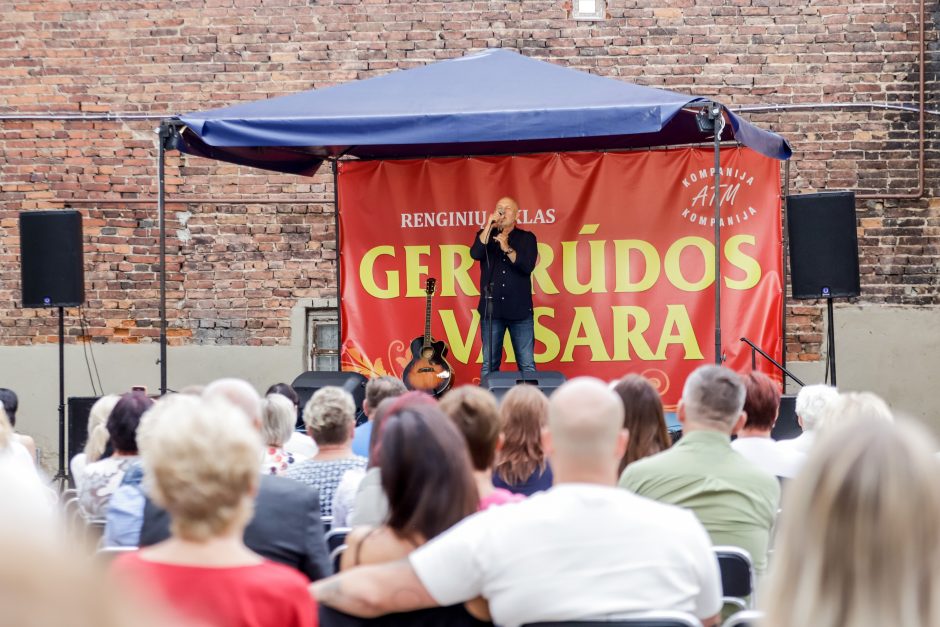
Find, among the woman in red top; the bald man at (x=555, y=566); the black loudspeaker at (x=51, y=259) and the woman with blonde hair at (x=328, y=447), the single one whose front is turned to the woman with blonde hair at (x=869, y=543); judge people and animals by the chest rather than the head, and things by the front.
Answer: the black loudspeaker

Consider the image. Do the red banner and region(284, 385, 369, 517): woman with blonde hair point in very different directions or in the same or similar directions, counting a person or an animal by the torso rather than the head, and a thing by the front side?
very different directions

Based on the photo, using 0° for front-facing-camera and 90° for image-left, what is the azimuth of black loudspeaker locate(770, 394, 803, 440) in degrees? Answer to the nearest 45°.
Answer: approximately 0°

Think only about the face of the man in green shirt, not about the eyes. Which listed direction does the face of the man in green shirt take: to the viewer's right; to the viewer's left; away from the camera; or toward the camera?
away from the camera

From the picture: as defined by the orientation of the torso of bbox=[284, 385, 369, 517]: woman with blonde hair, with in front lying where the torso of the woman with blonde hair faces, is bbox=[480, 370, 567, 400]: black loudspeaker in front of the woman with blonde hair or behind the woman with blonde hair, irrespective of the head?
in front

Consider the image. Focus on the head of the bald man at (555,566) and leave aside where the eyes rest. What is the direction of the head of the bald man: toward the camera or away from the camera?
away from the camera

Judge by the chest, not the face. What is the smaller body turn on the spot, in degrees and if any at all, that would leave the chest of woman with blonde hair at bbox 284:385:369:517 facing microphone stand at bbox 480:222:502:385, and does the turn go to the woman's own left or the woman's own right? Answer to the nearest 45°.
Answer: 0° — they already face it

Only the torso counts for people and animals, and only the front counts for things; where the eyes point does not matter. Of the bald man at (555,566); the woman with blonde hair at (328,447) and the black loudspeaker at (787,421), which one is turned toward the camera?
the black loudspeaker

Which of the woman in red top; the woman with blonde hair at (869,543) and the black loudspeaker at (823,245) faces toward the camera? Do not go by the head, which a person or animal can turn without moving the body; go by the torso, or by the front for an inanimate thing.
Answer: the black loudspeaker

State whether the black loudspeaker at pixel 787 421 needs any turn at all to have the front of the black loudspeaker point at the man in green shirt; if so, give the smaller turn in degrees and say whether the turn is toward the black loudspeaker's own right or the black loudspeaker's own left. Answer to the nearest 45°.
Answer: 0° — it already faces them

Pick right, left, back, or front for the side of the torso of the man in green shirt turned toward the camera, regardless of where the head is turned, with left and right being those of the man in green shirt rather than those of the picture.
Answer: back

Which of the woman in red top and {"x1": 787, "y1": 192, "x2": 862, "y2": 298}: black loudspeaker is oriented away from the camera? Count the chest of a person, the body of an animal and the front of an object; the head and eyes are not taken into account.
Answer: the woman in red top

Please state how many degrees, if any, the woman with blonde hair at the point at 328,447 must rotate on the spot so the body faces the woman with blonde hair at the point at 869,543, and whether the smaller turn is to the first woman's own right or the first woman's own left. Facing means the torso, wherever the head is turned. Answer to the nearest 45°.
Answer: approximately 180°

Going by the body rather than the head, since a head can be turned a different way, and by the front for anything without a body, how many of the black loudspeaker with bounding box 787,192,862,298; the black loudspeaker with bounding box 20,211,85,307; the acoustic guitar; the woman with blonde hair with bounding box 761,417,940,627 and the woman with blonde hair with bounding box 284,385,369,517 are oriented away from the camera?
2

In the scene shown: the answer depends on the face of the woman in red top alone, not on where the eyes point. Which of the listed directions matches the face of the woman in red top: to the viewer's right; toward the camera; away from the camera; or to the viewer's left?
away from the camera

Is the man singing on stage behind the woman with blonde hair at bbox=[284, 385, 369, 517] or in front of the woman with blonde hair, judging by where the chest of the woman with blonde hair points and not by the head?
in front

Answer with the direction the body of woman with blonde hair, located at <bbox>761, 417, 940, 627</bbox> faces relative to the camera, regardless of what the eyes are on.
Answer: away from the camera

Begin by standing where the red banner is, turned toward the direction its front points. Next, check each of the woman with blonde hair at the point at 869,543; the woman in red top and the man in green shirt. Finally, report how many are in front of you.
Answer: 3

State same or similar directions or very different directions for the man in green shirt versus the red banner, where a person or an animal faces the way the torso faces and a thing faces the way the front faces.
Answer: very different directions
